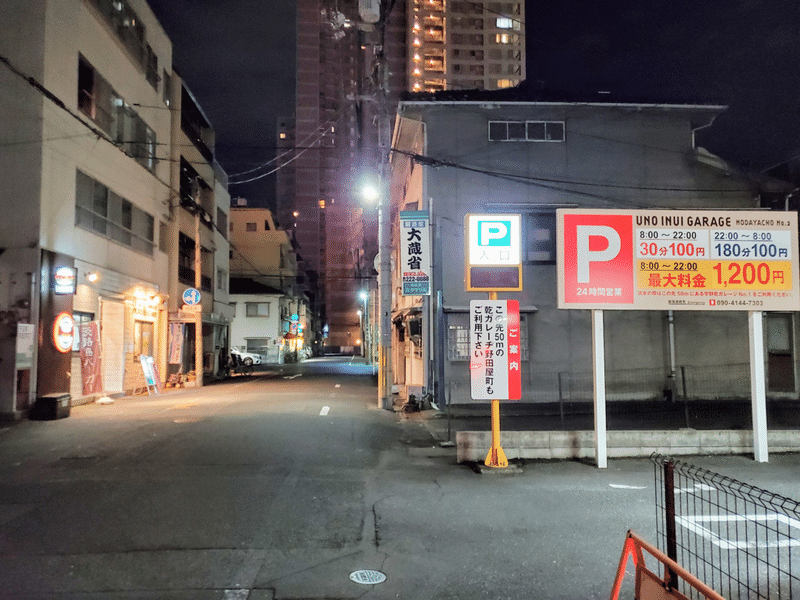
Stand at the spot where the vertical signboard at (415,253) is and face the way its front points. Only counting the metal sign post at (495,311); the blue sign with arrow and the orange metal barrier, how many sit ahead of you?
2

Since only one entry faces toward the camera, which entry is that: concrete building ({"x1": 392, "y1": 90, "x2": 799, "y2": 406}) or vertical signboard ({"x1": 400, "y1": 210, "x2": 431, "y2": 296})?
the vertical signboard

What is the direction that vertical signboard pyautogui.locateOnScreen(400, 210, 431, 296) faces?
toward the camera

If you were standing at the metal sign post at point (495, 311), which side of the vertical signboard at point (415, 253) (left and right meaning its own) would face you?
front

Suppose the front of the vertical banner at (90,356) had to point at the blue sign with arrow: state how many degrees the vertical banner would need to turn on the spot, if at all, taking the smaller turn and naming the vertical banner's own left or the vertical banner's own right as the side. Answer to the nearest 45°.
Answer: approximately 135° to the vertical banner's own left

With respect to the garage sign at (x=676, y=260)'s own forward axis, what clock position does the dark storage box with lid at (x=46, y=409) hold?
The dark storage box with lid is roughly at 3 o'clock from the garage sign.

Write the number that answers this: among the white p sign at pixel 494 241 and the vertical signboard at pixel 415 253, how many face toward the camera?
2

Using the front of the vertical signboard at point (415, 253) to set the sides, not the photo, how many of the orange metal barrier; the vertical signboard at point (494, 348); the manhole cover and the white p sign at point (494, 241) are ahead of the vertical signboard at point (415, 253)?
4

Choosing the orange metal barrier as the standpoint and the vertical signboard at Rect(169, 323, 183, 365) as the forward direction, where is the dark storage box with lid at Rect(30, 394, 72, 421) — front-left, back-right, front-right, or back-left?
front-left

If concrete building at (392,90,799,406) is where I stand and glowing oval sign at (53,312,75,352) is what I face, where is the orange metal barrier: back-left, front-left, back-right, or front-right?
front-left

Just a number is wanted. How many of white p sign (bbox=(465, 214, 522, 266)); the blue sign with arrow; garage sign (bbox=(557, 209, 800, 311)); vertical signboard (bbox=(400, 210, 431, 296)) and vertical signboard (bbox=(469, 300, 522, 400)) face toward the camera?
5

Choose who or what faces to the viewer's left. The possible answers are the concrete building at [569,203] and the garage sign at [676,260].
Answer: the concrete building

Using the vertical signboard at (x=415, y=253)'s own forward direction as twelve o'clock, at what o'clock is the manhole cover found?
The manhole cover is roughly at 12 o'clock from the vertical signboard.

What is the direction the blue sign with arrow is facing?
toward the camera

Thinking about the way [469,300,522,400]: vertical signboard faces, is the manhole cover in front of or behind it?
in front

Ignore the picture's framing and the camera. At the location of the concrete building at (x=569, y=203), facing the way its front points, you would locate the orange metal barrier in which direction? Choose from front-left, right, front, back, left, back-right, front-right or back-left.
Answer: left

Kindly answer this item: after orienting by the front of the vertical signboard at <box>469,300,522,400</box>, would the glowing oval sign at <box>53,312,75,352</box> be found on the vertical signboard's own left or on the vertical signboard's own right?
on the vertical signboard's own right
